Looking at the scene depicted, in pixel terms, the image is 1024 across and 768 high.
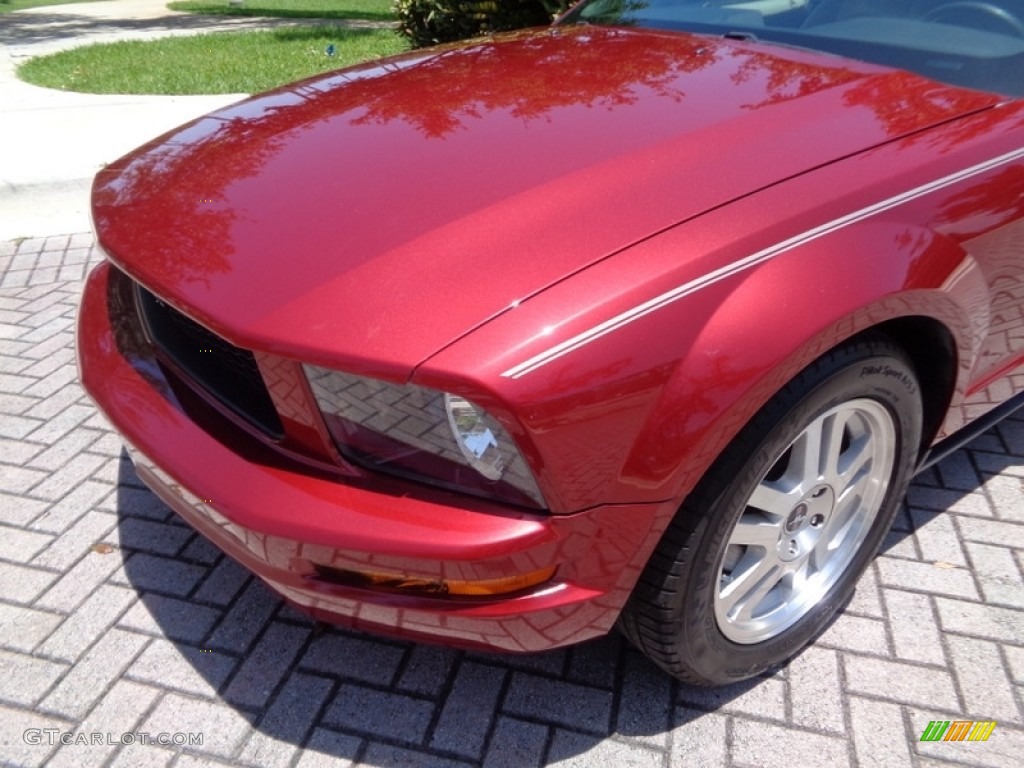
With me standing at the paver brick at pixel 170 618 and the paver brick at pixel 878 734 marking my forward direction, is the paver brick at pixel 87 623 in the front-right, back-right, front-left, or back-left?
back-right

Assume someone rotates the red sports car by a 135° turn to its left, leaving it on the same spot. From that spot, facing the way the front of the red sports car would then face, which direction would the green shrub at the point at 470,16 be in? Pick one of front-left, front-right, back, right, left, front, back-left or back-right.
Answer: left

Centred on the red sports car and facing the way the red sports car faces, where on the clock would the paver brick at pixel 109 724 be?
The paver brick is roughly at 1 o'clock from the red sports car.

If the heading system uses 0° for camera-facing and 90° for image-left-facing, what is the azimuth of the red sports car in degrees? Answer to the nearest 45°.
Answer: approximately 45°

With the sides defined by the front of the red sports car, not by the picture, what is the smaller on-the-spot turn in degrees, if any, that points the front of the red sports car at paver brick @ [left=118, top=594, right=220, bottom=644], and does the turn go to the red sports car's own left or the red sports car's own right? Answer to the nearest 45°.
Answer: approximately 45° to the red sports car's own right

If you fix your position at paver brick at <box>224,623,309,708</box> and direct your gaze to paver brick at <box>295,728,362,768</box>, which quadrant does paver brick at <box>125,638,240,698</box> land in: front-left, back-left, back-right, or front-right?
back-right
